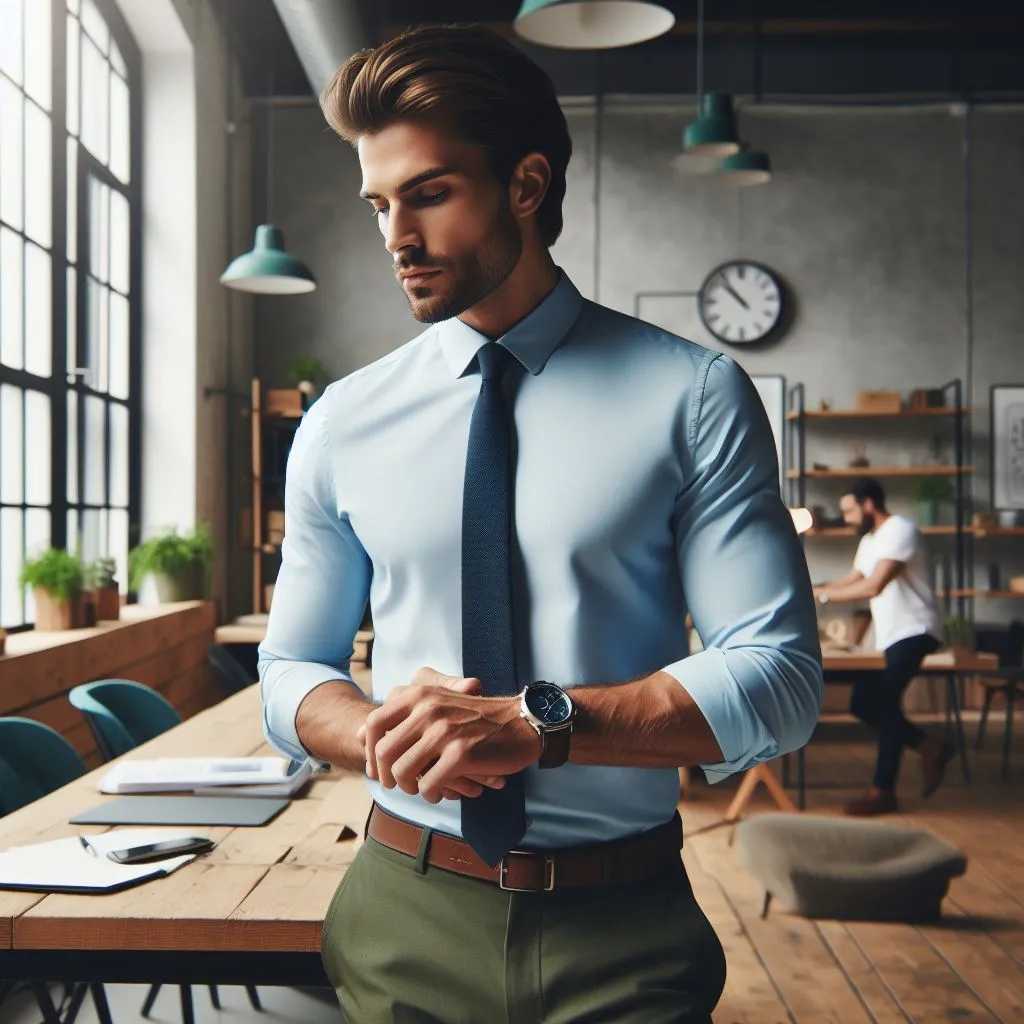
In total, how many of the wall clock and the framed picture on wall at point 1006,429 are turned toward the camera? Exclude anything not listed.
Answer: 2

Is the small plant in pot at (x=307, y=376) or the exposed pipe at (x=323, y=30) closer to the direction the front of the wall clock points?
the exposed pipe

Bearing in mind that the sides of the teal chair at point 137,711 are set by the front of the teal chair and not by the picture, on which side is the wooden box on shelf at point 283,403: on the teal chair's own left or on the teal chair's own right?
on the teal chair's own left

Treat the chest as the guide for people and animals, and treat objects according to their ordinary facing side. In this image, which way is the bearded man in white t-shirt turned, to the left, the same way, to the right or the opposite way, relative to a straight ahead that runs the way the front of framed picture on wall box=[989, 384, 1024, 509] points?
to the right

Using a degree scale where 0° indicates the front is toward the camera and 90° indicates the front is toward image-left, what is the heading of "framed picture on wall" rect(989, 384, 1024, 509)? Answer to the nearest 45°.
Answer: approximately 0°

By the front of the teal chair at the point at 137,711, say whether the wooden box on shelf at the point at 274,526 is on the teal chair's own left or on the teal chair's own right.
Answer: on the teal chair's own left

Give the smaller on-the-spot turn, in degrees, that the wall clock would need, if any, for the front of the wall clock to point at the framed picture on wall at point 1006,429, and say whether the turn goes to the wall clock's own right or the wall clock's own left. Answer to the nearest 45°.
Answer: approximately 90° to the wall clock's own left

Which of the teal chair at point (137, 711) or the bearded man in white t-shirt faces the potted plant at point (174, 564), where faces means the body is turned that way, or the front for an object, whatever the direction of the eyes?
the bearded man in white t-shirt

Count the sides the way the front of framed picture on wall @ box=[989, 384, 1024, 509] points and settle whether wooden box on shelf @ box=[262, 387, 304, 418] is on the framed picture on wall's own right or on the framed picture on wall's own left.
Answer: on the framed picture on wall's own right

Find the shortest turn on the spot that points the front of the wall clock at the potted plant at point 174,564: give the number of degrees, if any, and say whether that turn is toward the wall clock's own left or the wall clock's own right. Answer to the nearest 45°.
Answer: approximately 45° to the wall clock's own right

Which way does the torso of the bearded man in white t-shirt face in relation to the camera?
to the viewer's left

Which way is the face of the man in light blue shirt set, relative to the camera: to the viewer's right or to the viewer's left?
to the viewer's left

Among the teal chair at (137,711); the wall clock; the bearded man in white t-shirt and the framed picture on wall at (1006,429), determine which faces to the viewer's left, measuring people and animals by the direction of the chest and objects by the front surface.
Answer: the bearded man in white t-shirt

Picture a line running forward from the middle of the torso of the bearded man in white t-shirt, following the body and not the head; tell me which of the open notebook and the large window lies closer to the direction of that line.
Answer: the large window
